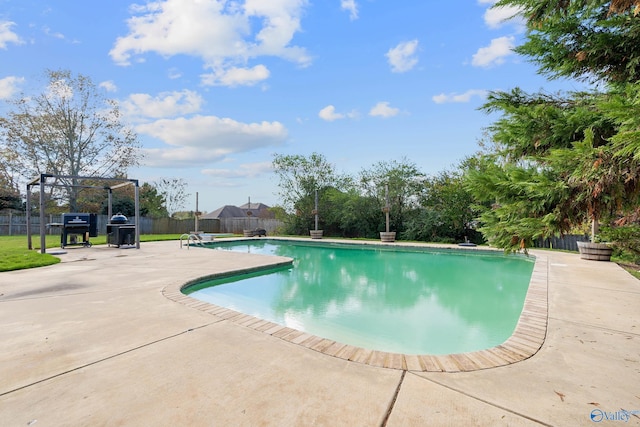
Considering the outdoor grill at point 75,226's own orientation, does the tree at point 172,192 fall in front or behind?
behind

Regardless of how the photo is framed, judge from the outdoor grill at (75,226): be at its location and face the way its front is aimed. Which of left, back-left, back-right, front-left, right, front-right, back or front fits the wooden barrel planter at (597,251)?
front-left

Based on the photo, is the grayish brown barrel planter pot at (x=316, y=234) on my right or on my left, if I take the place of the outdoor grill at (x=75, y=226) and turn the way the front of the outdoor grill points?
on my left

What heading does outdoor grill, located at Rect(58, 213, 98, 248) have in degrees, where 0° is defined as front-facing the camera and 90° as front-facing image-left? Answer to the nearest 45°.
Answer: approximately 0°

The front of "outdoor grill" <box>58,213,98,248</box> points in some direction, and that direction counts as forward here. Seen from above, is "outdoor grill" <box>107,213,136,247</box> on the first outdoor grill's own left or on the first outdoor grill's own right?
on the first outdoor grill's own left

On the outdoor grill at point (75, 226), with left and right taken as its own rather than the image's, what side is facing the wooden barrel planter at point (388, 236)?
left

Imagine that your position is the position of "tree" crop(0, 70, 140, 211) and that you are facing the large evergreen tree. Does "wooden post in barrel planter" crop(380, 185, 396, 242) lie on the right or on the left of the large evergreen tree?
left

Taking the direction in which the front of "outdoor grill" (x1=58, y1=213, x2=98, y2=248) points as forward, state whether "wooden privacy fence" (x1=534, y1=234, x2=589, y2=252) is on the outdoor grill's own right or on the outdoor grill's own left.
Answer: on the outdoor grill's own left

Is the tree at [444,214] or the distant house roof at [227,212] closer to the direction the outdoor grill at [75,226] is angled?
the tree

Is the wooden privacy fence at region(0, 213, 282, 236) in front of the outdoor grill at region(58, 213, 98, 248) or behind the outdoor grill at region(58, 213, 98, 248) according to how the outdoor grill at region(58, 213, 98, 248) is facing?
behind
